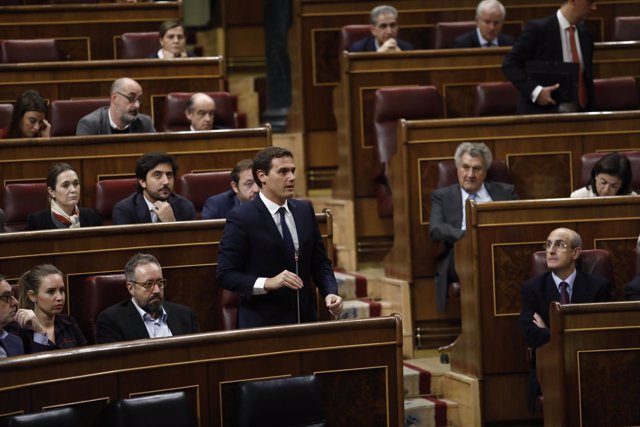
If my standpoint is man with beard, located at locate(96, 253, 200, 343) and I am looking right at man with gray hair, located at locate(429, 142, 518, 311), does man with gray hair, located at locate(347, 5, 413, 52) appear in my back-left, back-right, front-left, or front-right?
front-left

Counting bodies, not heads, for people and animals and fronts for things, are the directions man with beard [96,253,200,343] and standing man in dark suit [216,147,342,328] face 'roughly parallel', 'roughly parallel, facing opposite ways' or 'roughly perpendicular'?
roughly parallel

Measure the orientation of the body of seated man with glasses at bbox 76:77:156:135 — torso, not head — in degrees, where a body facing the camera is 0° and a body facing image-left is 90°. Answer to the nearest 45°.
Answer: approximately 315°

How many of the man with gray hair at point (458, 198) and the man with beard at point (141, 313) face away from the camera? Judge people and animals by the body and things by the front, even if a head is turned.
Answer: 0

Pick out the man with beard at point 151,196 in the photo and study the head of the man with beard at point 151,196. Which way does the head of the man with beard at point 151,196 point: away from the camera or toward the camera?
toward the camera

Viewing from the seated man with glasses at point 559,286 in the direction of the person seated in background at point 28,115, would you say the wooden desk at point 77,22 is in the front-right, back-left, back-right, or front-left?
front-right

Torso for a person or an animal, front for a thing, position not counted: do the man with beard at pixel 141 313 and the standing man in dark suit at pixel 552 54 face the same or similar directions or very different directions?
same or similar directions

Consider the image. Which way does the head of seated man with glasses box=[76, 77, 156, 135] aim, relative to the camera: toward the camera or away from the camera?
toward the camera

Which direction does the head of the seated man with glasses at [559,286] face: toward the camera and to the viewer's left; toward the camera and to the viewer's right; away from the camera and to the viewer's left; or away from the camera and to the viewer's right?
toward the camera and to the viewer's left

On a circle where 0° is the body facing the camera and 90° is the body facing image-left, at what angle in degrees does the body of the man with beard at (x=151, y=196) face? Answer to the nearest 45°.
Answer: approximately 315°

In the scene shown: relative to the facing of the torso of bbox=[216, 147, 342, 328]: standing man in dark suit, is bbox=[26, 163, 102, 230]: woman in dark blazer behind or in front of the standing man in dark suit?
behind
